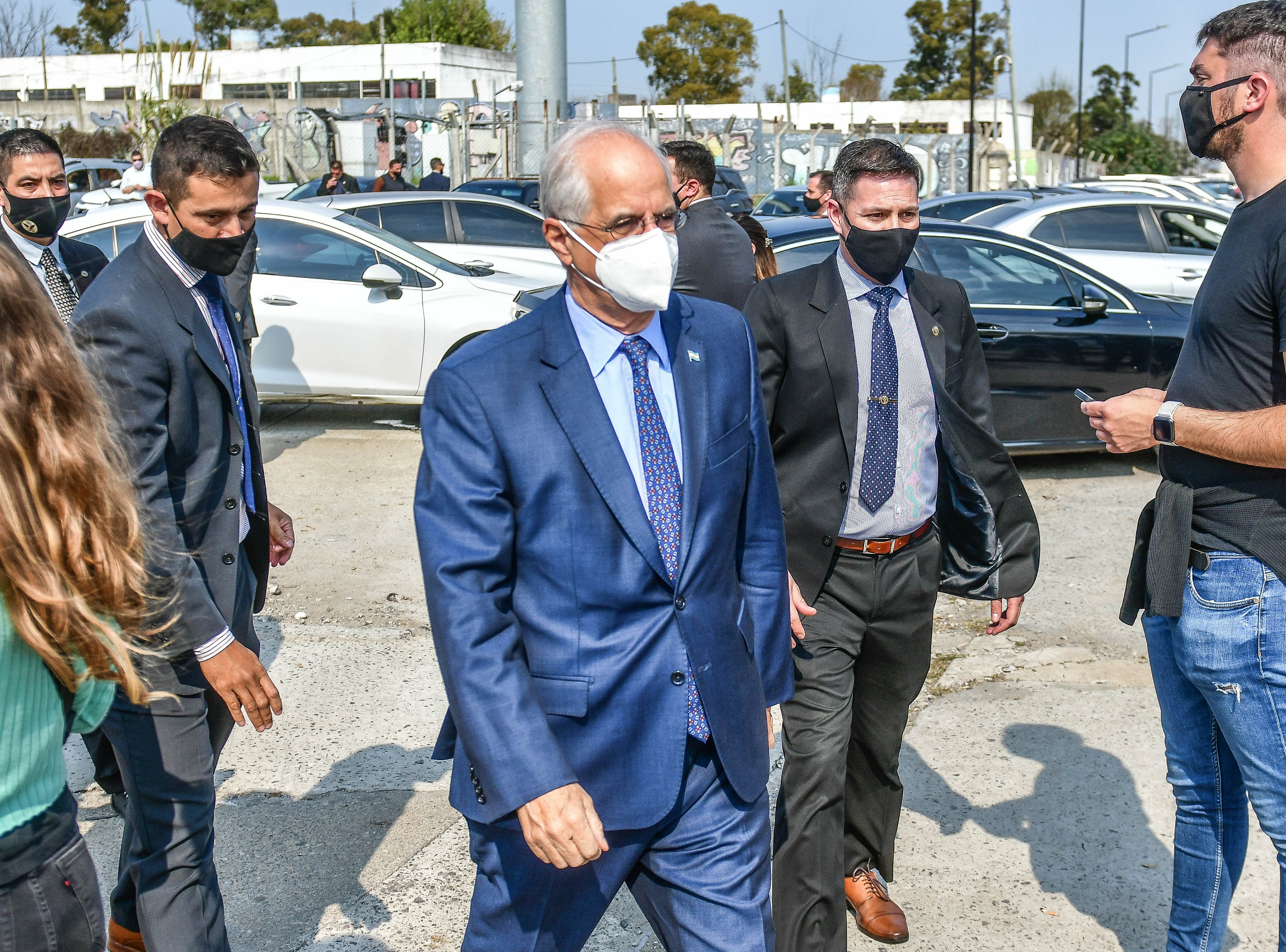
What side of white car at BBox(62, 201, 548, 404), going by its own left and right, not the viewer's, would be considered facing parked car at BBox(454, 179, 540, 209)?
left

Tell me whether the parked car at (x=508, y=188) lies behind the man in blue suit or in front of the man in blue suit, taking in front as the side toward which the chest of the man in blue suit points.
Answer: behind

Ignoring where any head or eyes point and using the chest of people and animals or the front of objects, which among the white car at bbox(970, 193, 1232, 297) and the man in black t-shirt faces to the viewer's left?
the man in black t-shirt

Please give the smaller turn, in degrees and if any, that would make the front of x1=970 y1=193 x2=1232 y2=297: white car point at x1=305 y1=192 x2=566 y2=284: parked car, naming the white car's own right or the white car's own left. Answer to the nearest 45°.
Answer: approximately 135° to the white car's own right

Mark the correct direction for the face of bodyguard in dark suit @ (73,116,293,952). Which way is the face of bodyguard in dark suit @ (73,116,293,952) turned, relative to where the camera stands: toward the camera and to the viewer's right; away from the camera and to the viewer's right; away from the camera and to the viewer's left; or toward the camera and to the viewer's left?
toward the camera and to the viewer's right

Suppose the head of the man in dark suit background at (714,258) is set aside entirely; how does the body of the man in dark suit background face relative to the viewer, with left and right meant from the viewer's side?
facing away from the viewer and to the left of the viewer

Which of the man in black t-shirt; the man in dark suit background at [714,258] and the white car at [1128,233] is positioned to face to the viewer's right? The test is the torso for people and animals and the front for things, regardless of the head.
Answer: the white car

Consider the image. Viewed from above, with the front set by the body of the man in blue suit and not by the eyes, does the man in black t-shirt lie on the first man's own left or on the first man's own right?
on the first man's own left

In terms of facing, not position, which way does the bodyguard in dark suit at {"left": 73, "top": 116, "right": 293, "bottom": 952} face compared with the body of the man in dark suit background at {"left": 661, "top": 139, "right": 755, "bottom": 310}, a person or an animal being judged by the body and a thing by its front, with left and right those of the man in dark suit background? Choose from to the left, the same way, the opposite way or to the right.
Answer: the opposite way

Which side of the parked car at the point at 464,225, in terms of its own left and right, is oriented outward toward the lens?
right

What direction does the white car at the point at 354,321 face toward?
to the viewer's right

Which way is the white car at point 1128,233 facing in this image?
to the viewer's right

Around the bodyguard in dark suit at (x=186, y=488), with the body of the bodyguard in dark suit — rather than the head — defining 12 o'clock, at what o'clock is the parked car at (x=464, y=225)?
The parked car is roughly at 8 o'clock from the bodyguard in dark suit.

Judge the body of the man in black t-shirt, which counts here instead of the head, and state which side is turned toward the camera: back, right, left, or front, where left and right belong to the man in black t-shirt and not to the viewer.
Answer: left

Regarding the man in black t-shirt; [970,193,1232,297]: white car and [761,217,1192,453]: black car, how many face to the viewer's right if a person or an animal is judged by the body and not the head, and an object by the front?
2

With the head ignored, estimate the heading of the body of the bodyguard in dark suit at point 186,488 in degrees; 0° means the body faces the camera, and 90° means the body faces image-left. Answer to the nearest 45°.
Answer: approximately 315°

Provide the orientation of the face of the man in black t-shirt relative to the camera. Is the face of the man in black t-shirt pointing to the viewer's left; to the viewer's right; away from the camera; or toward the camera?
to the viewer's left
